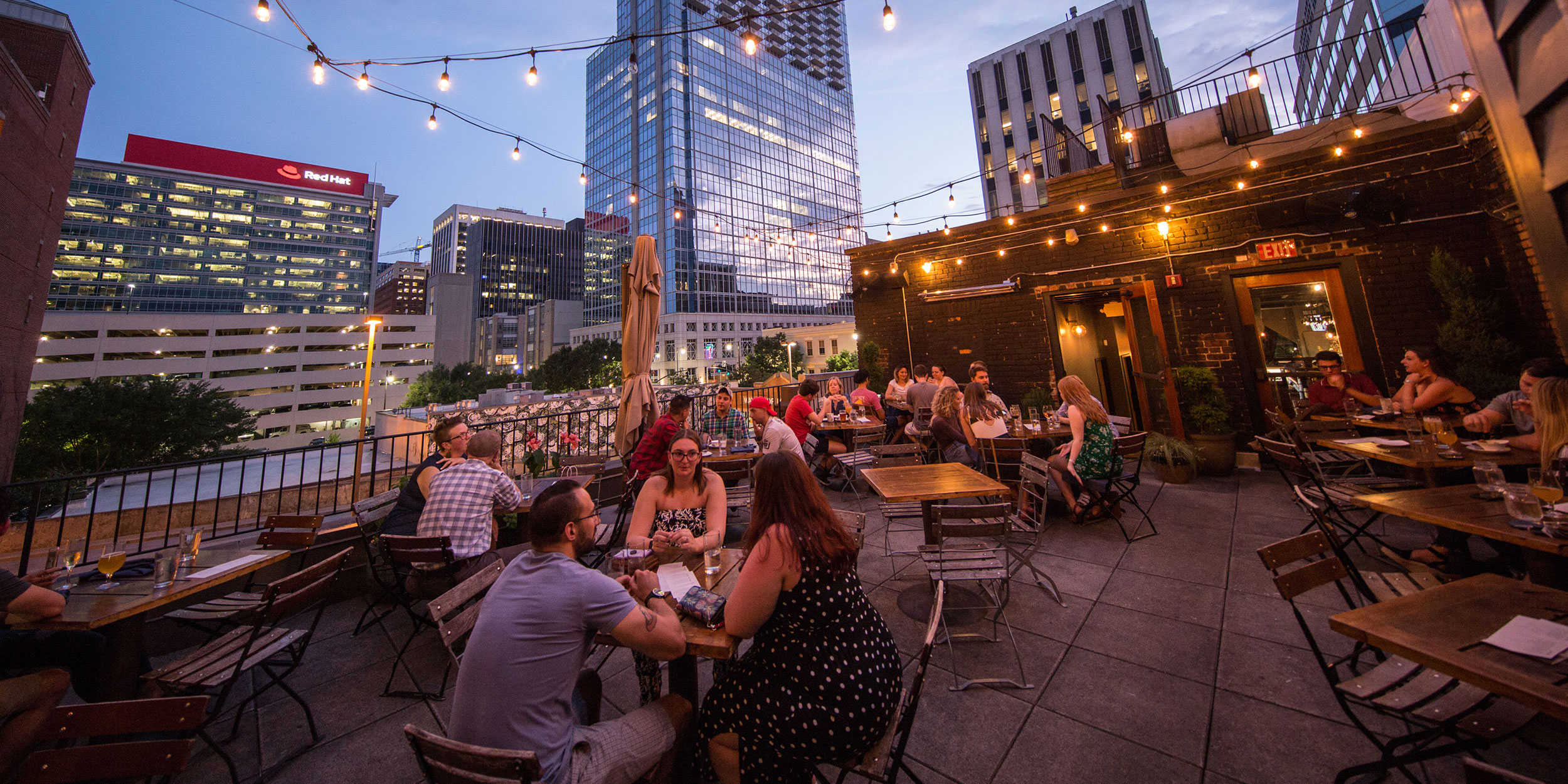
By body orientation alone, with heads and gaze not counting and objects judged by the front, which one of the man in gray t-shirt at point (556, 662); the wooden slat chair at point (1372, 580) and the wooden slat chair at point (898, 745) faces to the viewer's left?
the wooden slat chair at point (898, 745)

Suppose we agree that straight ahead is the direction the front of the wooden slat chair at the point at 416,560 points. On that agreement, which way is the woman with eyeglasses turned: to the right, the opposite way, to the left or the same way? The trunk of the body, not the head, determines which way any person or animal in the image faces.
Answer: the opposite way

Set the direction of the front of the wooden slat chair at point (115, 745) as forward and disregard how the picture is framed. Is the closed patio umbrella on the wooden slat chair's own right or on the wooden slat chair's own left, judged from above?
on the wooden slat chair's own right

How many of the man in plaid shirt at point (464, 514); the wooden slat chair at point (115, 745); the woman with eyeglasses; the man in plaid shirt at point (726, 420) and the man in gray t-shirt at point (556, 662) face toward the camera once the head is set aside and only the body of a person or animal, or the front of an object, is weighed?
2

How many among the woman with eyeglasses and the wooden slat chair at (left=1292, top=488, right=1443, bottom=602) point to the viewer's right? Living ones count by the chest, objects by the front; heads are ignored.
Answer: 1

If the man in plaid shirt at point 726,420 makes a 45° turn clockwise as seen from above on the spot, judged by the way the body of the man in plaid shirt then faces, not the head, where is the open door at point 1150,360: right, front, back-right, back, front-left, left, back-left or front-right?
back-left

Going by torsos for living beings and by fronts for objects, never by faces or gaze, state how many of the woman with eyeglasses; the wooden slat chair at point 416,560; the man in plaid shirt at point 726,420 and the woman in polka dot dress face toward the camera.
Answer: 2

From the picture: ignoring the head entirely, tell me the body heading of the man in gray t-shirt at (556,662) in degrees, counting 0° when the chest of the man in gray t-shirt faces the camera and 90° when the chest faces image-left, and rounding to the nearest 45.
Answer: approximately 225°

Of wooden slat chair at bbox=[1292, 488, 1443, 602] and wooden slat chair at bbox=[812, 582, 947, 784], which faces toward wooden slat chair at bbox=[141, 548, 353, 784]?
wooden slat chair at bbox=[812, 582, 947, 784]

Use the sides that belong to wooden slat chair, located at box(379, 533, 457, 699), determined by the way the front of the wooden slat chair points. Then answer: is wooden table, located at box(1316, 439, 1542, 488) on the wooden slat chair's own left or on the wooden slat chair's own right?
on the wooden slat chair's own right
